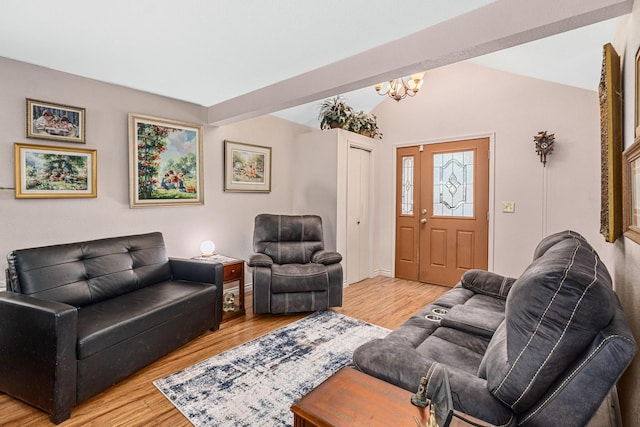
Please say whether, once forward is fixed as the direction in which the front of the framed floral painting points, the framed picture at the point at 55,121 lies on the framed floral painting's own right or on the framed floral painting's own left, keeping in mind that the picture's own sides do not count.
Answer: on the framed floral painting's own right

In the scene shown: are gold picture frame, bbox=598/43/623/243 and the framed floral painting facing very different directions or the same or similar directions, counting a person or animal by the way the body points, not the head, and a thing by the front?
very different directions

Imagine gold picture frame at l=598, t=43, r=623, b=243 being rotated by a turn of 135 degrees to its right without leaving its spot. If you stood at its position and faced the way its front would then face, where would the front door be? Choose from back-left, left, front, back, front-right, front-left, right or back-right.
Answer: left

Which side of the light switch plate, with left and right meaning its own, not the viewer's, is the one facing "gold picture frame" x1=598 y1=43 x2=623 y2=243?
front

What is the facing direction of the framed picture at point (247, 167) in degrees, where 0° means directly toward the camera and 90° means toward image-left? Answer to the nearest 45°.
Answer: approximately 315°

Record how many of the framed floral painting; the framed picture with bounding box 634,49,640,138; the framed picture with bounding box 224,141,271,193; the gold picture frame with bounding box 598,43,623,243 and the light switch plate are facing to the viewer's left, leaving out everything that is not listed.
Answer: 2

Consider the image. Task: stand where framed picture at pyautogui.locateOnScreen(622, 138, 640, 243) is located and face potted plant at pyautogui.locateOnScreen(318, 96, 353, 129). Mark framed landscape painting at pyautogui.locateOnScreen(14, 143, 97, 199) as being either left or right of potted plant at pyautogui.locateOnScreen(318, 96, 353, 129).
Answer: left

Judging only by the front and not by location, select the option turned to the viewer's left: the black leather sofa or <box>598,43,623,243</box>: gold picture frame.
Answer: the gold picture frame

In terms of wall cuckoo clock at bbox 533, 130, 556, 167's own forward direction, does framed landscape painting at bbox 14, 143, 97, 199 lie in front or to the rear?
in front

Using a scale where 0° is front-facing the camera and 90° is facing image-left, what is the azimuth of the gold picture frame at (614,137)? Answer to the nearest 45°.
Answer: approximately 90°
